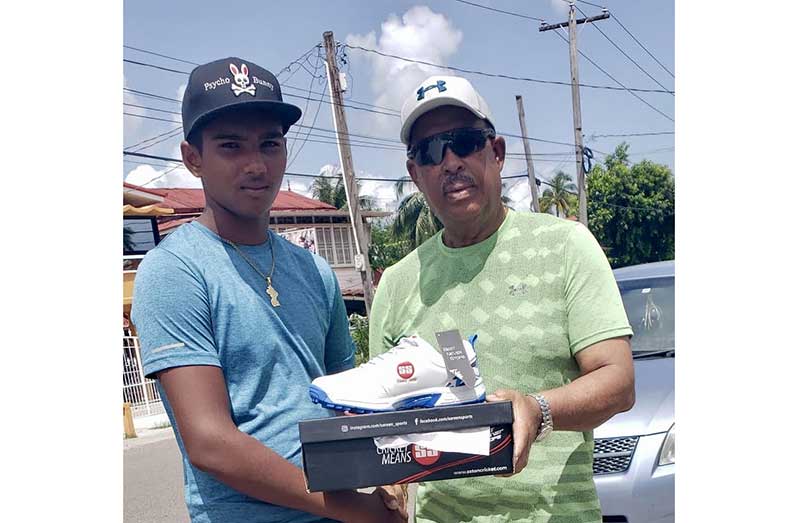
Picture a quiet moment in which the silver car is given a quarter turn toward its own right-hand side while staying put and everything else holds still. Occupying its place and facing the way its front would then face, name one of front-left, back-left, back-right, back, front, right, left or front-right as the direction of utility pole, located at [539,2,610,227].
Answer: front-right

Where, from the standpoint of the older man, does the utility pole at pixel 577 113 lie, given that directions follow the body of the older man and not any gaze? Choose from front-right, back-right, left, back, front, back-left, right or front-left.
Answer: back-right

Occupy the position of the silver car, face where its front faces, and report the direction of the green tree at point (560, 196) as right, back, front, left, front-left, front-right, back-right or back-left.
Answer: back-right

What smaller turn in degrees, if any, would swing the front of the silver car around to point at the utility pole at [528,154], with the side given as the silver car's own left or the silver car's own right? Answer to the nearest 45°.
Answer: approximately 135° to the silver car's own right

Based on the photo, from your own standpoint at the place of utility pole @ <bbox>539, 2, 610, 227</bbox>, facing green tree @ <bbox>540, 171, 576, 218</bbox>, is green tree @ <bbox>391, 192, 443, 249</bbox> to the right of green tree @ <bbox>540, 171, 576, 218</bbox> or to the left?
left

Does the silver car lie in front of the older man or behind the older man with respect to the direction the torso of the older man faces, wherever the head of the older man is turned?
behind

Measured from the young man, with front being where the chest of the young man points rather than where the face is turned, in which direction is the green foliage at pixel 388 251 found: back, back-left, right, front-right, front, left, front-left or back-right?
back-left

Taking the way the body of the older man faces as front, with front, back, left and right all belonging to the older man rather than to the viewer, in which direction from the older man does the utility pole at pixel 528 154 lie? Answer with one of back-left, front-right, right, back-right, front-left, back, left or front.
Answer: back-right

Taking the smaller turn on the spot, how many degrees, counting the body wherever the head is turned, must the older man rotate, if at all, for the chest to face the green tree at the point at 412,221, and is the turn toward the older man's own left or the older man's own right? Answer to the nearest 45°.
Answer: approximately 135° to the older man's own right

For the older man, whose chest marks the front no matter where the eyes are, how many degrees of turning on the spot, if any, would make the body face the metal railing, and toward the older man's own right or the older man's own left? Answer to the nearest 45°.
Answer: approximately 90° to the older man's own right

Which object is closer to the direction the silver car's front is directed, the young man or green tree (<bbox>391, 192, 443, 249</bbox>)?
the young man

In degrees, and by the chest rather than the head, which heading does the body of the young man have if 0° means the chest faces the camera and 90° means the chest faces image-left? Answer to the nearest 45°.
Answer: approximately 315°
